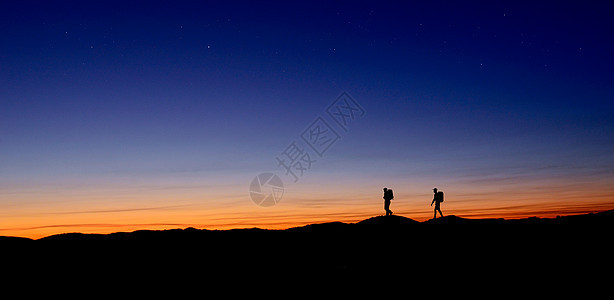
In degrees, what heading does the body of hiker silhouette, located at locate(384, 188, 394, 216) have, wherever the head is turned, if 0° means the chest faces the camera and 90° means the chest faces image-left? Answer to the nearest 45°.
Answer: approximately 90°
